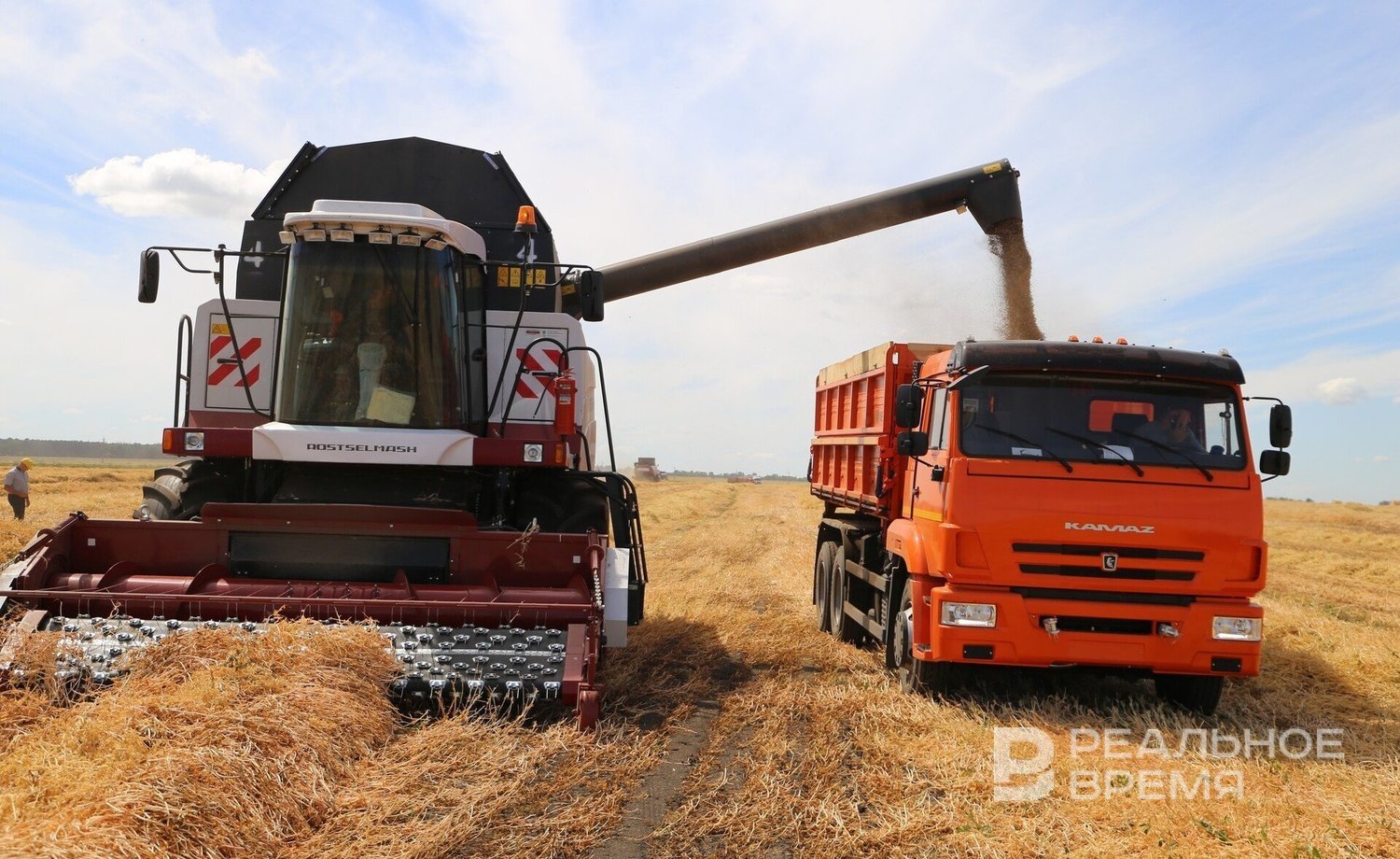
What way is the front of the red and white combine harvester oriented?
toward the camera

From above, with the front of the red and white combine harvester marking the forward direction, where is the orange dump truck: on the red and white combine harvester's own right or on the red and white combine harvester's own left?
on the red and white combine harvester's own left
